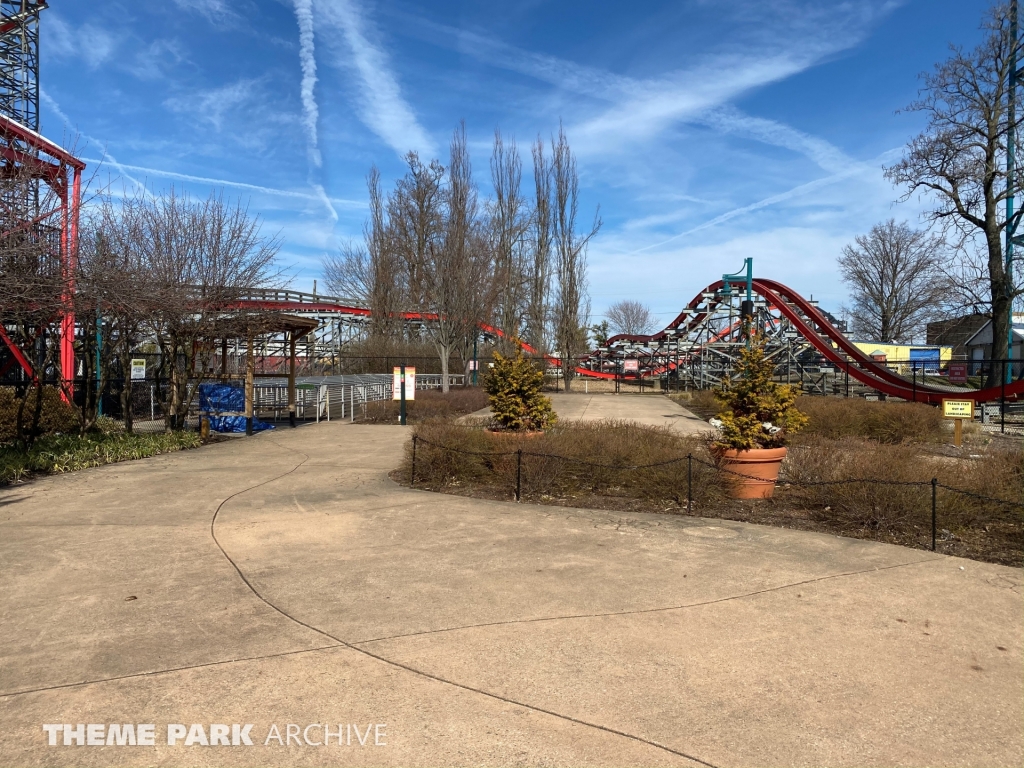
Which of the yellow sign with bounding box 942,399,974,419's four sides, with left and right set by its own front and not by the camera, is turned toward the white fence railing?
right

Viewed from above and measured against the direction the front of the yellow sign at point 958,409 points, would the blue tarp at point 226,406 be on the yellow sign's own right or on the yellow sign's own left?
on the yellow sign's own right

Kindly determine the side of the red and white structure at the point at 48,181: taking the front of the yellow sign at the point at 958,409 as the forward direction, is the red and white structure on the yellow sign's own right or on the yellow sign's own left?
on the yellow sign's own right

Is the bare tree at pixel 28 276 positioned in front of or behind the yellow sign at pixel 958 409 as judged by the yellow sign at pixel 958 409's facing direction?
in front

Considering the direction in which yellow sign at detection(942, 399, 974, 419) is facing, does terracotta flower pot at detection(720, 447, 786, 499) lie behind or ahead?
ahead

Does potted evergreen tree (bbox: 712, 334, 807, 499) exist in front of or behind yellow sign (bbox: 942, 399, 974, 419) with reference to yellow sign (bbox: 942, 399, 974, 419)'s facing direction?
in front

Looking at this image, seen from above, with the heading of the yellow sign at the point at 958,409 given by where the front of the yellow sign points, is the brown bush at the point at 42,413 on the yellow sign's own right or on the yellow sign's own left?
on the yellow sign's own right

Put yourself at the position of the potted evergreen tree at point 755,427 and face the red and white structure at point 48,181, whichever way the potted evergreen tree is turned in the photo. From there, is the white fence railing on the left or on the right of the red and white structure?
right

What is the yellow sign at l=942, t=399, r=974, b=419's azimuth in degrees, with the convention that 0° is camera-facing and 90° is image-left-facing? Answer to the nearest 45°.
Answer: approximately 0°

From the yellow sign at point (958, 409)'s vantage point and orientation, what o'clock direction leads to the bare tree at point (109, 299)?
The bare tree is roughly at 2 o'clock from the yellow sign.
